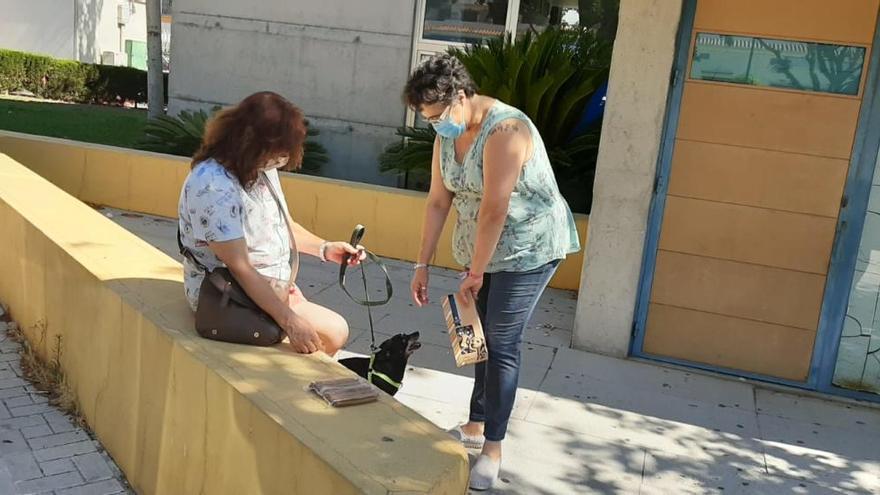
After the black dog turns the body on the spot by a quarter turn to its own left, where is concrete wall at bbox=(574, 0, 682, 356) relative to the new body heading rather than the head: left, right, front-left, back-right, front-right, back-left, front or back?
front-right

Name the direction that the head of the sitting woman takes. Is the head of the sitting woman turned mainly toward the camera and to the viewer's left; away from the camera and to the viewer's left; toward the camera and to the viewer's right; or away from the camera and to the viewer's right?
toward the camera and to the viewer's right

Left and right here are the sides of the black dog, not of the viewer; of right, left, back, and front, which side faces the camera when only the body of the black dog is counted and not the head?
right

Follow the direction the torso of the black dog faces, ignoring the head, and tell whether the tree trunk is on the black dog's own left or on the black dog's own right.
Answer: on the black dog's own left

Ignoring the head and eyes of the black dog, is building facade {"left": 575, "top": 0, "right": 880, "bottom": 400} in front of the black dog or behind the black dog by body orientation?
in front

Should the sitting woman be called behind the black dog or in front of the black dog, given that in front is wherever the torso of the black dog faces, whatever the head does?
behind
